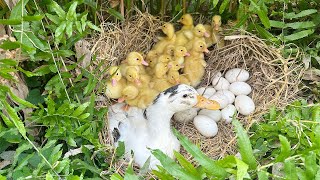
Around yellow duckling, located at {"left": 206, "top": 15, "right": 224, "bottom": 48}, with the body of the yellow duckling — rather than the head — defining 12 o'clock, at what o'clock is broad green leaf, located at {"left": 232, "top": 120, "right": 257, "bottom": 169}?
The broad green leaf is roughly at 12 o'clock from the yellow duckling.

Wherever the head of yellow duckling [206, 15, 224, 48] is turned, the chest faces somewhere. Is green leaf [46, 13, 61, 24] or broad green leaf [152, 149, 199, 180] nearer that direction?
the broad green leaf

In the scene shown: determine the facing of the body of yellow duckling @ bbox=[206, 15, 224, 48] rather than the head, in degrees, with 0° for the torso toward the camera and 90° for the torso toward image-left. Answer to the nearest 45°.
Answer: approximately 0°

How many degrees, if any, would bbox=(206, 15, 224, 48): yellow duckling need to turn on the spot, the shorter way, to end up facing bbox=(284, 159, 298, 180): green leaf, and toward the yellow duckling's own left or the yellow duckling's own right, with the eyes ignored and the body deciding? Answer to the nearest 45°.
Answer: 0° — it already faces it
